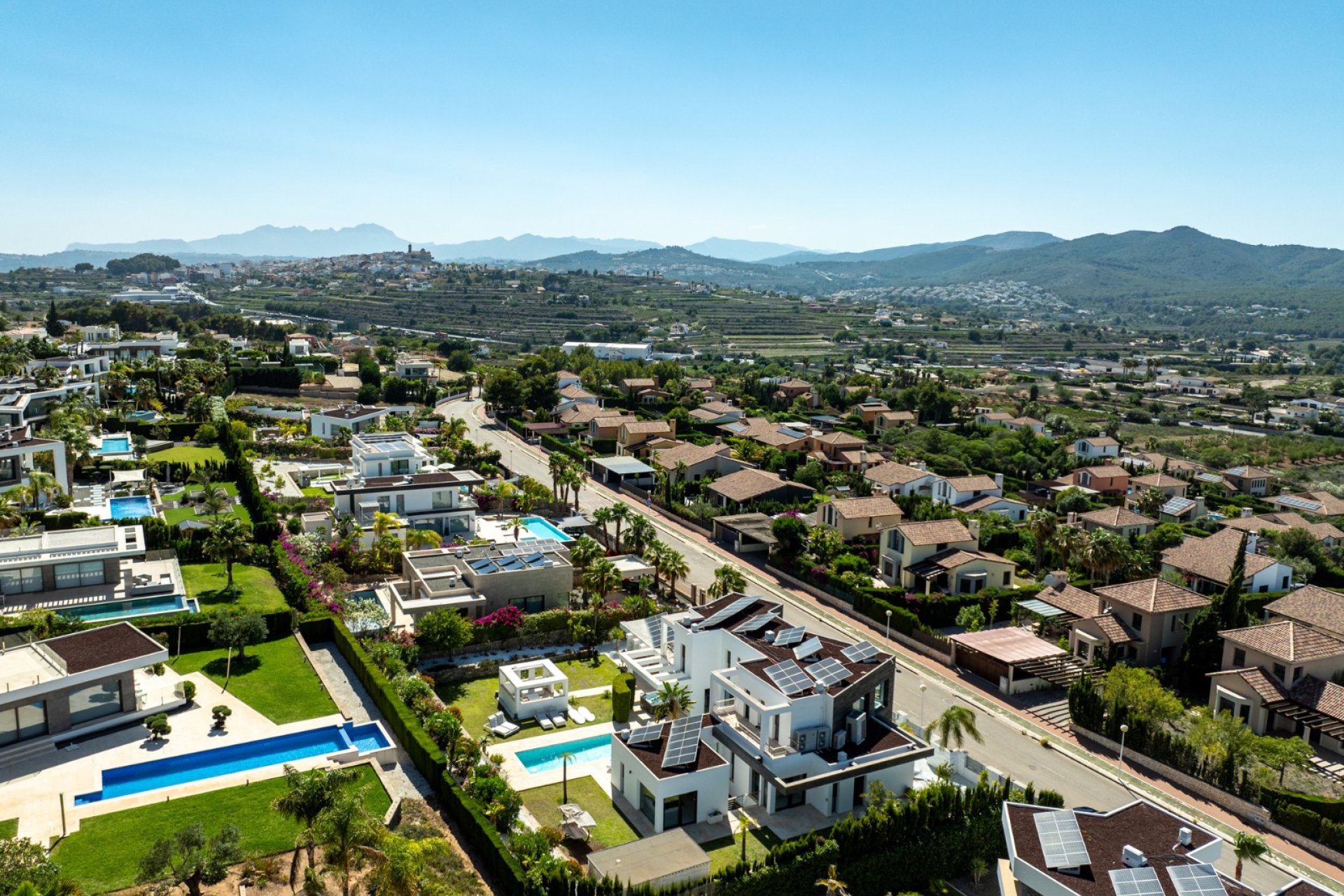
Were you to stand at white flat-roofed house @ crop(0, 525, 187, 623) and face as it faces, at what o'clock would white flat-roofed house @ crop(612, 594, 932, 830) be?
white flat-roofed house @ crop(612, 594, 932, 830) is roughly at 11 o'clock from white flat-roofed house @ crop(0, 525, 187, 623).

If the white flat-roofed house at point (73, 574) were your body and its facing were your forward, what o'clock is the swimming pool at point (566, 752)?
The swimming pool is roughly at 11 o'clock from the white flat-roofed house.

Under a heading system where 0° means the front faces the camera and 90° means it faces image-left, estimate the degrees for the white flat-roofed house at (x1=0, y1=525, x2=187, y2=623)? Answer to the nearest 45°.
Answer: approximately 0°

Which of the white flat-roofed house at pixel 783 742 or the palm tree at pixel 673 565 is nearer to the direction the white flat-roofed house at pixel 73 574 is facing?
the white flat-roofed house

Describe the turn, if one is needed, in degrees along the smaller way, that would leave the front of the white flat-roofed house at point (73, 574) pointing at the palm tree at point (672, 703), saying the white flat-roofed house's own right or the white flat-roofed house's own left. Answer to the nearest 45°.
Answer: approximately 45° to the white flat-roofed house's own left

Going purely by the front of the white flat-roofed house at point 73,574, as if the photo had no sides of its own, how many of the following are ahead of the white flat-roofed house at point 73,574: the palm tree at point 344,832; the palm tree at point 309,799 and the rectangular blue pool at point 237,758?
3

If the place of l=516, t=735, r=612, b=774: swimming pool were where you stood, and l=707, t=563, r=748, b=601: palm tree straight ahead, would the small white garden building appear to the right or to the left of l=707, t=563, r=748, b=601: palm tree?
left

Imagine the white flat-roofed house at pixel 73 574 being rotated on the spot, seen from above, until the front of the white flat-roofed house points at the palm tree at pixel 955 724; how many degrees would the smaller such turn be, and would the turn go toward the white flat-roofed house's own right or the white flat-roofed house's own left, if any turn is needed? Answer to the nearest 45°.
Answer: approximately 45° to the white flat-roofed house's own left

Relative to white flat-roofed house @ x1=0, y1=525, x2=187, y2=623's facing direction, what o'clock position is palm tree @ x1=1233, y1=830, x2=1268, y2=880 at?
The palm tree is roughly at 11 o'clock from the white flat-roofed house.

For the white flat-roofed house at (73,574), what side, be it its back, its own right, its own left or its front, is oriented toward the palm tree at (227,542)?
left
